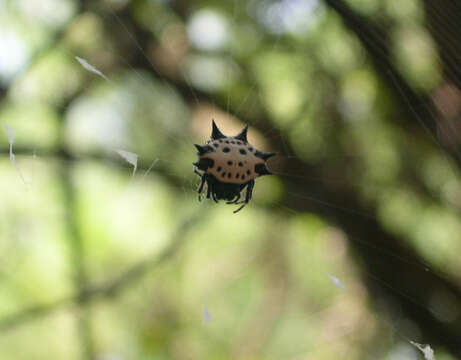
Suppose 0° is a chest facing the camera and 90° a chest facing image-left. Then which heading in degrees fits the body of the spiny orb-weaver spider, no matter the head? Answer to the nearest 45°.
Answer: approximately 0°

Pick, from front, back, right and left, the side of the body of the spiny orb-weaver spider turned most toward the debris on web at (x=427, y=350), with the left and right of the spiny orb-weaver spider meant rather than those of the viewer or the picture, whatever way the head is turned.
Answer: left
